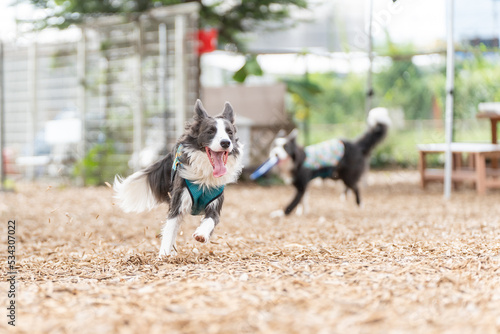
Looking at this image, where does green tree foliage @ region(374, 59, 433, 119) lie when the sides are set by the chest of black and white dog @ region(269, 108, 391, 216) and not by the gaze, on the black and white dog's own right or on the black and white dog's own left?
on the black and white dog's own right

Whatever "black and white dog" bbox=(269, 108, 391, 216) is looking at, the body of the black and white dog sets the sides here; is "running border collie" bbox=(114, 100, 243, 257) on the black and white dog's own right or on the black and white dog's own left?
on the black and white dog's own left

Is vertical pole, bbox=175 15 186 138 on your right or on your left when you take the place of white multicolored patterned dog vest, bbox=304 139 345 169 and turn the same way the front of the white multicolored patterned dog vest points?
on your right

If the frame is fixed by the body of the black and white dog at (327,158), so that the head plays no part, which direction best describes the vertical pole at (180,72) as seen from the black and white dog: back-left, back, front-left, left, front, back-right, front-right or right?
front-right

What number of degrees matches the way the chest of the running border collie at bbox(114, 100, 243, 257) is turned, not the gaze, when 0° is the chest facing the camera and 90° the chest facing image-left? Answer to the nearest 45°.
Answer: approximately 315°

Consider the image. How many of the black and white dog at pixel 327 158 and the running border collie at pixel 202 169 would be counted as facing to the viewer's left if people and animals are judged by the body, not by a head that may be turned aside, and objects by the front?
1

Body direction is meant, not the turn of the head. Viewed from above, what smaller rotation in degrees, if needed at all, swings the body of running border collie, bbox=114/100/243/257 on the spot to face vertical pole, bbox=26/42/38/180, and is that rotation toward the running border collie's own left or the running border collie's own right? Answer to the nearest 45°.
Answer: approximately 135° to the running border collie's own left

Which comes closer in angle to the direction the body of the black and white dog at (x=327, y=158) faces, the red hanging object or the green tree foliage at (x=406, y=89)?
the red hanging object

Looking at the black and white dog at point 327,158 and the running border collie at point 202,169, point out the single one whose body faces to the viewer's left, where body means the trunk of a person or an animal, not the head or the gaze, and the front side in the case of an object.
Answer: the black and white dog

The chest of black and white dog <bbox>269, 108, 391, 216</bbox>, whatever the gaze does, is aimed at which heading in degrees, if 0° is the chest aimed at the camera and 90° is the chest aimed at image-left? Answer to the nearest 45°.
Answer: approximately 90°

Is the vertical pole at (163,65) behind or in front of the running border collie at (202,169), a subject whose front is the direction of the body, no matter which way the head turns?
behind

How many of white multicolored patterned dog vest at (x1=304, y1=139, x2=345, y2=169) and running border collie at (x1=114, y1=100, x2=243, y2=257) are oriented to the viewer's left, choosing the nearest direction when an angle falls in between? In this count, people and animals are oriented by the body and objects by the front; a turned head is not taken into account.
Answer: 1

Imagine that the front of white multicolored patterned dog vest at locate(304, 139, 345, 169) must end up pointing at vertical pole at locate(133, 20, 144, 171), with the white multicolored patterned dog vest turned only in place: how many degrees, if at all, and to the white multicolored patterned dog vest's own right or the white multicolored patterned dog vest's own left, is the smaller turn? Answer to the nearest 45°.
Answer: approximately 45° to the white multicolored patterned dog vest's own right

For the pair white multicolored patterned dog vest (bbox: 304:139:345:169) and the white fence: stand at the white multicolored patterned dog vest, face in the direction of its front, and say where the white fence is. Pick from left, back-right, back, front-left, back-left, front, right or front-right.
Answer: front-right

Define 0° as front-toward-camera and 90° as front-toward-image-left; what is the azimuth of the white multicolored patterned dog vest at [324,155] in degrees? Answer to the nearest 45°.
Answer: approximately 90°
